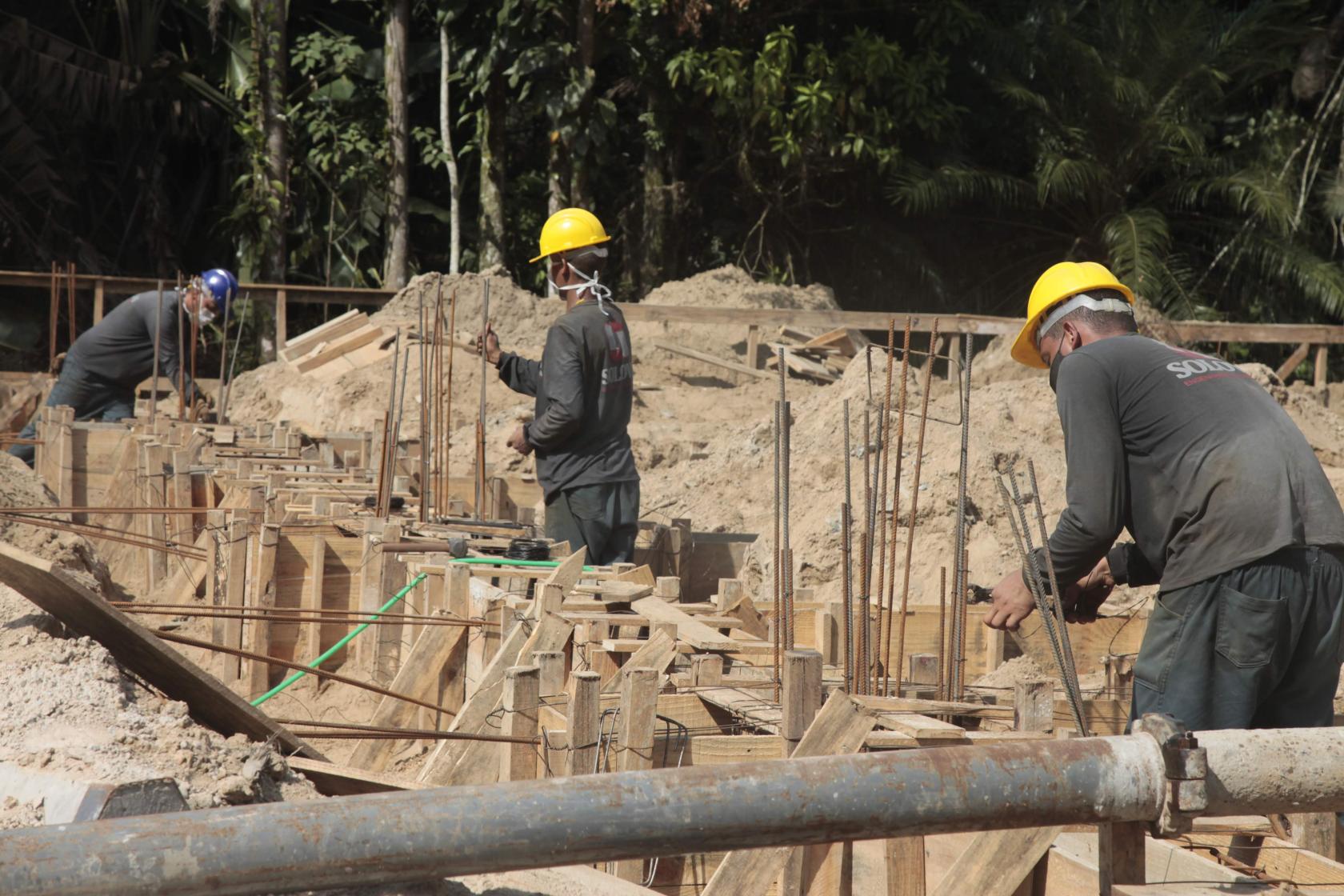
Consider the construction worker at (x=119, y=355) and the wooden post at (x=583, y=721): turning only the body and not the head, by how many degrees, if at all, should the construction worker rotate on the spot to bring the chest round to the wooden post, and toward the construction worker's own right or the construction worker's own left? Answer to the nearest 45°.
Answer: approximately 90° to the construction worker's own right

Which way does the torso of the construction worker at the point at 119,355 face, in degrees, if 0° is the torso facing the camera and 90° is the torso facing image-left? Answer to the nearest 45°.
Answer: approximately 270°

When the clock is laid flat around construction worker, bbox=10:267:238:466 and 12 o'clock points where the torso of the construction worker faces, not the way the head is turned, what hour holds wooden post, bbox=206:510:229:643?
The wooden post is roughly at 3 o'clock from the construction worker.

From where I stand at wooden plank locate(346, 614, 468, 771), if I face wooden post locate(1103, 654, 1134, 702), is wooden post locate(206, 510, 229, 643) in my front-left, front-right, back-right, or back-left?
back-left

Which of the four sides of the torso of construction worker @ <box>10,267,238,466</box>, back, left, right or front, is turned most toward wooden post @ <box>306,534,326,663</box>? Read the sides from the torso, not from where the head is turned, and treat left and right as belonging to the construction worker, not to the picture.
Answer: right

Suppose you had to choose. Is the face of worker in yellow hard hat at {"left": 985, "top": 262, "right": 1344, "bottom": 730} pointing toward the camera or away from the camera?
away from the camera

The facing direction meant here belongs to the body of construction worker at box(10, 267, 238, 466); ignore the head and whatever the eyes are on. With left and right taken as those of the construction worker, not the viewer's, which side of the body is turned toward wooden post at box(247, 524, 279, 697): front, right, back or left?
right

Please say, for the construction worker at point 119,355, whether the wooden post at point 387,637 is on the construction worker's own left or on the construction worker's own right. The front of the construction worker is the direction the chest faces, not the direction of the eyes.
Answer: on the construction worker's own right

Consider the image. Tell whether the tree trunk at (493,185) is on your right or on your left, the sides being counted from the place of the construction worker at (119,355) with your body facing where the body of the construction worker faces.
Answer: on your left
